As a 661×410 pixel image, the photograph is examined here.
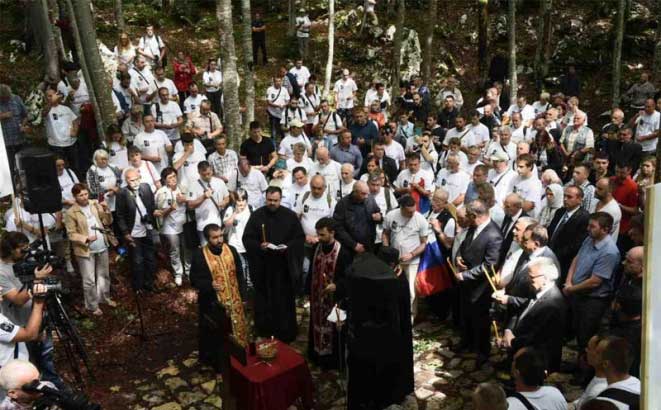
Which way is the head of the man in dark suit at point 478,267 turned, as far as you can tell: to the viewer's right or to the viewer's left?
to the viewer's left

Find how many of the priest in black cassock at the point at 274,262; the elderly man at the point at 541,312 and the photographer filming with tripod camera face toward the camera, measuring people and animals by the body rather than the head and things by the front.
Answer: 1

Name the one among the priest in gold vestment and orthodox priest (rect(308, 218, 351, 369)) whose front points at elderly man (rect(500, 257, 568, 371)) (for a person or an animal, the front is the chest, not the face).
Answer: the priest in gold vestment

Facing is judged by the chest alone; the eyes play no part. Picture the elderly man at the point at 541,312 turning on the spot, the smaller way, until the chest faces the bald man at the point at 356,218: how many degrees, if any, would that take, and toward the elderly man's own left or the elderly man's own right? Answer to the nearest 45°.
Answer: approximately 45° to the elderly man's own right

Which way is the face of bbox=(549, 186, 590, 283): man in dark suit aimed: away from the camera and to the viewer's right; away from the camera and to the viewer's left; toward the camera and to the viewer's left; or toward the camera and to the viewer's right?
toward the camera and to the viewer's left

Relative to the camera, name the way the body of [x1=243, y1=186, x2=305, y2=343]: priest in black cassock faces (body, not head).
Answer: toward the camera

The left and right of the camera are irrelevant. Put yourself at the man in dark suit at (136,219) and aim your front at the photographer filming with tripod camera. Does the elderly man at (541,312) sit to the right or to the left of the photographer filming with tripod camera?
left

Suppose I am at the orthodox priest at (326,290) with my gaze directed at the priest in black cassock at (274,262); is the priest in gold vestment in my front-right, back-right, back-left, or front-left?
front-left

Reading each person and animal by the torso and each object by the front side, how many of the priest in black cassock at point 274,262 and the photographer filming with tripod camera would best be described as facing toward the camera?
1

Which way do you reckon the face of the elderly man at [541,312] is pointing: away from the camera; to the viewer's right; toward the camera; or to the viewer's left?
to the viewer's left

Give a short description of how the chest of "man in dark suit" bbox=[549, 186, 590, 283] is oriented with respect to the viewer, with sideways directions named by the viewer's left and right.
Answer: facing the viewer and to the left of the viewer

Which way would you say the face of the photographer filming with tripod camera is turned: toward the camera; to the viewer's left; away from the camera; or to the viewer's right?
to the viewer's right

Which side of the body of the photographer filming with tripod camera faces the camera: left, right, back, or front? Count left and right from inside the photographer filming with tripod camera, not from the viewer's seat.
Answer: right

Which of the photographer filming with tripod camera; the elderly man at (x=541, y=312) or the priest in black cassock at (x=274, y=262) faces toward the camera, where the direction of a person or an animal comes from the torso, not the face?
the priest in black cassock

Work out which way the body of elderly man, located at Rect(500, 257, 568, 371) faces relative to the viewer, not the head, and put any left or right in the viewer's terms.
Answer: facing to the left of the viewer

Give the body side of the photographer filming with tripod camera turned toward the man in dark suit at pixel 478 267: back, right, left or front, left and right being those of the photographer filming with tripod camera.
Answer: front

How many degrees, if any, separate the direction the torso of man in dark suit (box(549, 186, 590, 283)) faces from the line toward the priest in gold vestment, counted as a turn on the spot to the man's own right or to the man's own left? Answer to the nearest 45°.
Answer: approximately 45° to the man's own right
